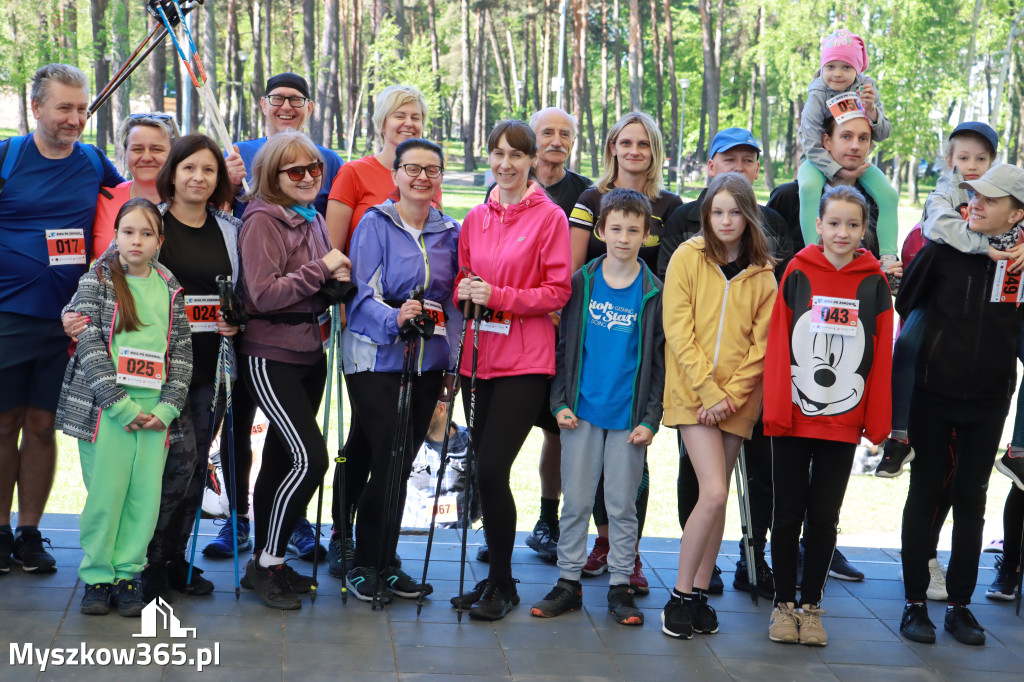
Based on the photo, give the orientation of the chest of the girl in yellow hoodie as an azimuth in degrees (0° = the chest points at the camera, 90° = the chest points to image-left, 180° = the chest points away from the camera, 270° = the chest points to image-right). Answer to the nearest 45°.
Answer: approximately 0°

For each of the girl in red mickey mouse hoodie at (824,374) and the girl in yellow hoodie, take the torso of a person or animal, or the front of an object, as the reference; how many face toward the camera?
2

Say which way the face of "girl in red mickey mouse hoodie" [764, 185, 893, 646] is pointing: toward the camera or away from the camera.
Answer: toward the camera

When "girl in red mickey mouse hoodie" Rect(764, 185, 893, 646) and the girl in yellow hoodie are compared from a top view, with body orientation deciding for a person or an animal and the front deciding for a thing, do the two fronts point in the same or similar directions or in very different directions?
same or similar directions

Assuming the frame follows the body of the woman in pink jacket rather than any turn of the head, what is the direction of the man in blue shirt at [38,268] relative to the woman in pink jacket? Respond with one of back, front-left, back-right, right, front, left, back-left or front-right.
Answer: front-right

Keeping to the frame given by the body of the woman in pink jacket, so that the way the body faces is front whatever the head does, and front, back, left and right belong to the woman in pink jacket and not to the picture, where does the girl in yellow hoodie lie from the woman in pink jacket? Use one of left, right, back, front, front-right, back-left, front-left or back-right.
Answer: back-left

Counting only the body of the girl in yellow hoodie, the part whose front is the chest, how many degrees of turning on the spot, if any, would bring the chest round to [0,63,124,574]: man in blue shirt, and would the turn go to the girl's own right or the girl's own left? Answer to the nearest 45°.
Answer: approximately 90° to the girl's own right

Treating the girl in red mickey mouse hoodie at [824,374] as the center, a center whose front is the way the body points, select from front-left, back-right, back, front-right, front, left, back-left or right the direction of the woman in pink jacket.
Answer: right

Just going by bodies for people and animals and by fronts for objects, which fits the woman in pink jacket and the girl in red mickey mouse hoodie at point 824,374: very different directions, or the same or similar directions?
same or similar directions

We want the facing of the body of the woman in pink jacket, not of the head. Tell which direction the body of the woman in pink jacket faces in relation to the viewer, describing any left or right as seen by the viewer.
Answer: facing the viewer and to the left of the viewer

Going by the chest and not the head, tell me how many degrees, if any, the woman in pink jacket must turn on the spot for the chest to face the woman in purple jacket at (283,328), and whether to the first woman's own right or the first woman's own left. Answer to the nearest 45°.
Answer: approximately 45° to the first woman's own right

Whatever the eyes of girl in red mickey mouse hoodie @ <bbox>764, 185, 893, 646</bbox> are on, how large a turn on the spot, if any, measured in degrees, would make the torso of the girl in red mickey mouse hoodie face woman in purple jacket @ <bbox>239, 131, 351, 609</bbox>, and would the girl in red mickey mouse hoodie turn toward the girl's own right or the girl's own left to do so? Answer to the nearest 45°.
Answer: approximately 90° to the girl's own right

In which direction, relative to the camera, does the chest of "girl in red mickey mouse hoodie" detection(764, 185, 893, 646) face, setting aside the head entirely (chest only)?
toward the camera

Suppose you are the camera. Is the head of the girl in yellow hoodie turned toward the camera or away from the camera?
toward the camera

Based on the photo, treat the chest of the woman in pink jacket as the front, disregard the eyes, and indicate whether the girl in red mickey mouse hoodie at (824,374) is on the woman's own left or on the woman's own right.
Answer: on the woman's own left
